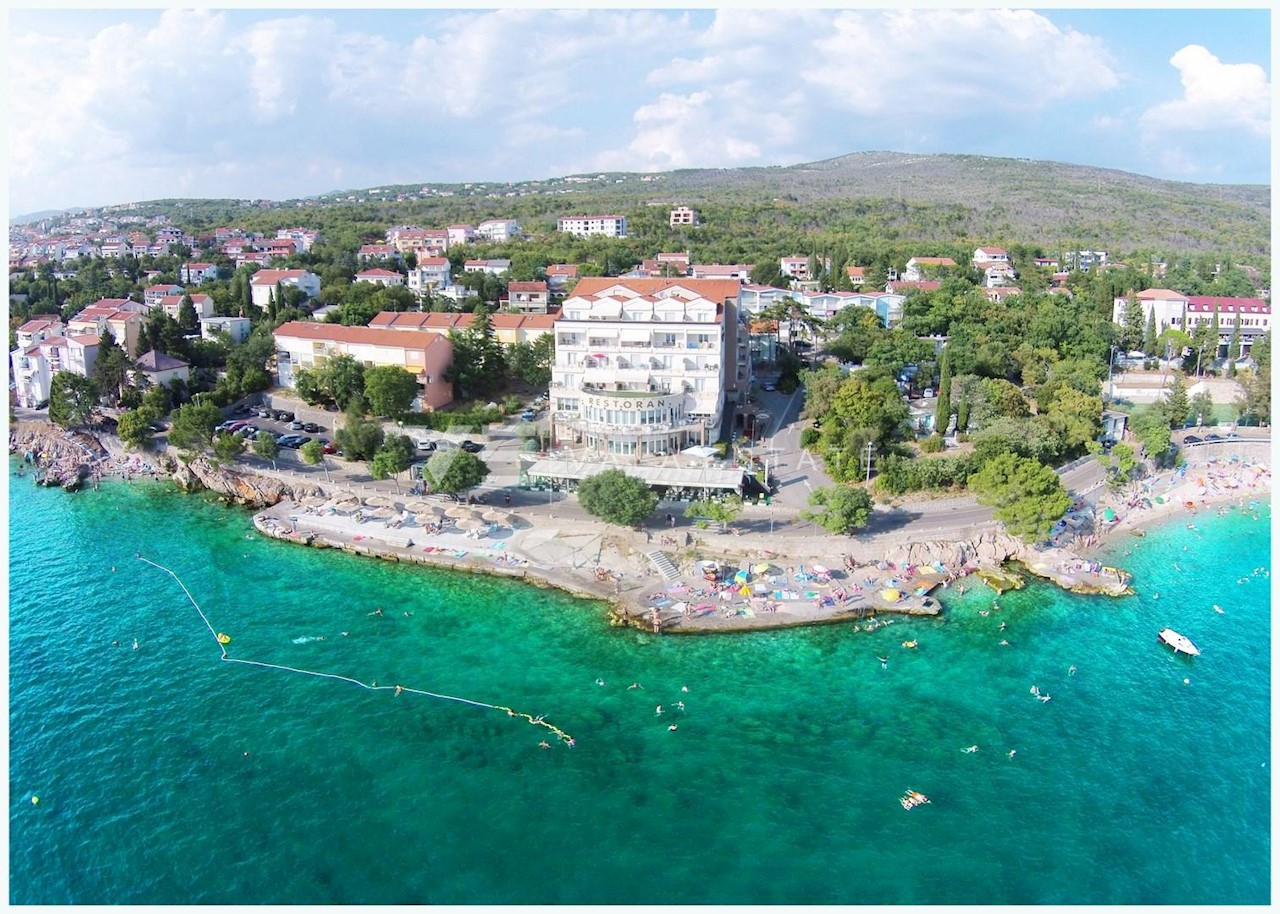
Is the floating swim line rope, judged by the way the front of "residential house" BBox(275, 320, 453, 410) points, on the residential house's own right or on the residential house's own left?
on the residential house's own left

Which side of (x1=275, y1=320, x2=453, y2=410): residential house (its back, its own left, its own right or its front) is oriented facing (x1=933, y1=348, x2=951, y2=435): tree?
left

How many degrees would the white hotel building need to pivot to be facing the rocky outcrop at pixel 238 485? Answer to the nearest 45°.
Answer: approximately 90° to its right

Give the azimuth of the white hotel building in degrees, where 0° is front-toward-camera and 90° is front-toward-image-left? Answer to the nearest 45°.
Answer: approximately 0°

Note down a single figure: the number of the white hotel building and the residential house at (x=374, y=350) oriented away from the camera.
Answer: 0

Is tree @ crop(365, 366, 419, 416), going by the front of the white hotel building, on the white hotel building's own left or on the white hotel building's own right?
on the white hotel building's own right

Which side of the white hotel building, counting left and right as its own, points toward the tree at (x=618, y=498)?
front
